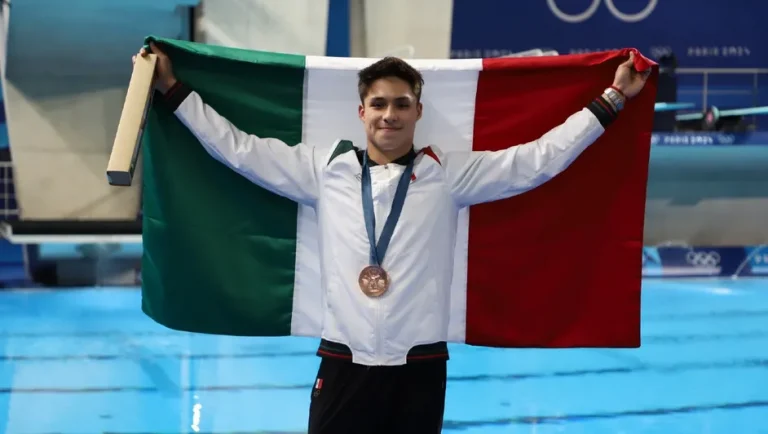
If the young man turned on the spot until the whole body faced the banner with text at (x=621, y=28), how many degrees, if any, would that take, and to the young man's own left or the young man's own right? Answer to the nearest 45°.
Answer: approximately 180°

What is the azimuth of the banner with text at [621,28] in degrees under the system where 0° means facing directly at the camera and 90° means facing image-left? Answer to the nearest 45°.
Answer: approximately 0°

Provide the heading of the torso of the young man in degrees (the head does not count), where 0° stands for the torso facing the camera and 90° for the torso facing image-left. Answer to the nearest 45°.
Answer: approximately 0°

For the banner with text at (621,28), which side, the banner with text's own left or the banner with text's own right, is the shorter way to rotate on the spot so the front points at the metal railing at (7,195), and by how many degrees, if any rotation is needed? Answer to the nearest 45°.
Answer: approximately 45° to the banner with text's own right

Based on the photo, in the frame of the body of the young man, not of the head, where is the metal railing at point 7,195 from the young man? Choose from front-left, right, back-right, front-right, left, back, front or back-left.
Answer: back-right

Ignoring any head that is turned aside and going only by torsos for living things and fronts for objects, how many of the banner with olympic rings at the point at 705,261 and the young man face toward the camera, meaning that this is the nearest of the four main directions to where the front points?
2
